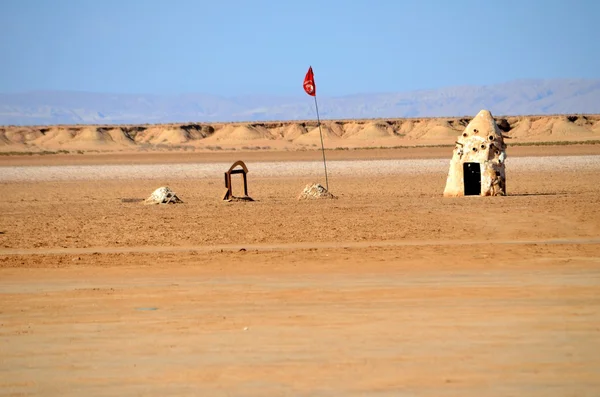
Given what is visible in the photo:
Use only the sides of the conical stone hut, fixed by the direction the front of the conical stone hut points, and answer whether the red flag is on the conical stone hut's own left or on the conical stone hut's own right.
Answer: on the conical stone hut's own right

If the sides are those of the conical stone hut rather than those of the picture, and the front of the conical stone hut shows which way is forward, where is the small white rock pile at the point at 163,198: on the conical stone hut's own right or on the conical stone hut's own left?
on the conical stone hut's own right

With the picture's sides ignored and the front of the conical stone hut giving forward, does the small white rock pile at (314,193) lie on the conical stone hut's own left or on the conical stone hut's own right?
on the conical stone hut's own right

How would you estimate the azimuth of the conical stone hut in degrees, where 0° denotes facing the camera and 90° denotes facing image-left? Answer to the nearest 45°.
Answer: approximately 0°
